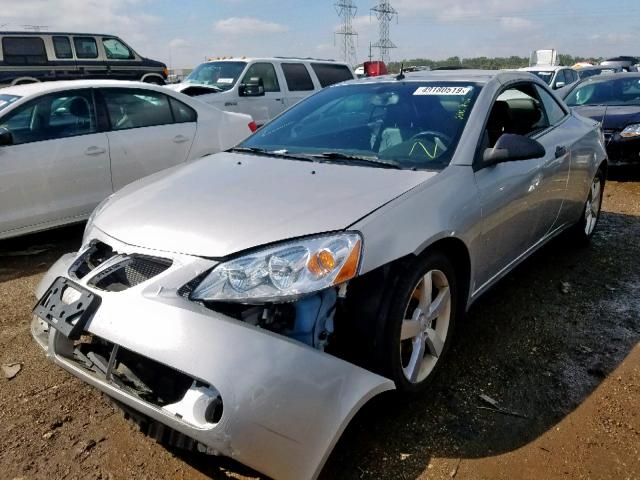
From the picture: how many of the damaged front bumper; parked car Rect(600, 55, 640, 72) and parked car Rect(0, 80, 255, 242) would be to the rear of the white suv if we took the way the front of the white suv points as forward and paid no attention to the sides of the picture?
1

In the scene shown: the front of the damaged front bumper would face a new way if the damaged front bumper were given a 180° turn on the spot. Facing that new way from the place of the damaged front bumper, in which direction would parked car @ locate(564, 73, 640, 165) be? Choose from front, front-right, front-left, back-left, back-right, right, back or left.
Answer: front

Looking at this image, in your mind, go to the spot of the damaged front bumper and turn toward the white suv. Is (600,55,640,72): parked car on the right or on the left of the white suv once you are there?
right

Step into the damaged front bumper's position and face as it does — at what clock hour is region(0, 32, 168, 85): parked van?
The parked van is roughly at 4 o'clock from the damaged front bumper.

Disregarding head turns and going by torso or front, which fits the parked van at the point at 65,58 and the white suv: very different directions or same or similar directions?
very different directions

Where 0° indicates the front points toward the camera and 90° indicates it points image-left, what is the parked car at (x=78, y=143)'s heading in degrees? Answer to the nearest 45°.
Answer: approximately 45°

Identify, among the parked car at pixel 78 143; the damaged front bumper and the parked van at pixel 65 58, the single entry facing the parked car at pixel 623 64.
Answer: the parked van at pixel 65 58

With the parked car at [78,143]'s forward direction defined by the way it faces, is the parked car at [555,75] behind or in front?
behind

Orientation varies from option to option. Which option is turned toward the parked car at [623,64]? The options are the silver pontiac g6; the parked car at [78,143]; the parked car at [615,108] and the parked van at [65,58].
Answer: the parked van at [65,58]

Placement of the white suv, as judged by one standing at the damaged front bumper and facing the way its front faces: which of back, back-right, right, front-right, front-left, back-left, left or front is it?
back-right

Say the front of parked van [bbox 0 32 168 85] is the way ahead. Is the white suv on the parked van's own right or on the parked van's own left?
on the parked van's own right
